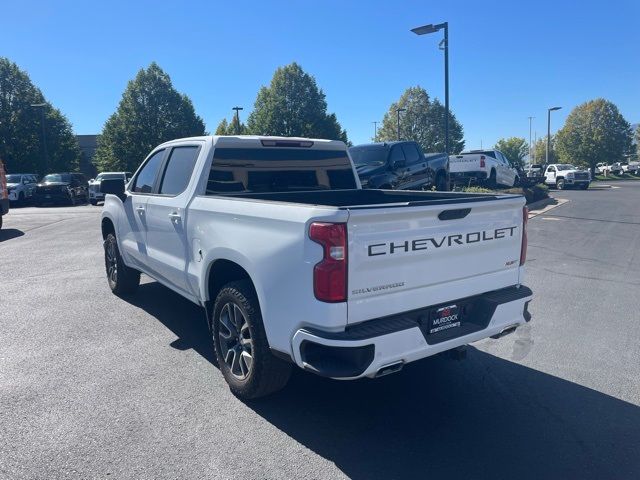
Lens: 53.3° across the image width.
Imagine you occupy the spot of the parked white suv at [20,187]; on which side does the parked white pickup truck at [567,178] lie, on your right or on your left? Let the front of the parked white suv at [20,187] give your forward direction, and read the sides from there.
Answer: on your left

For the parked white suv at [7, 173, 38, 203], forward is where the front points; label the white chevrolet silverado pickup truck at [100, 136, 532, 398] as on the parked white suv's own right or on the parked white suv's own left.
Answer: on the parked white suv's own left

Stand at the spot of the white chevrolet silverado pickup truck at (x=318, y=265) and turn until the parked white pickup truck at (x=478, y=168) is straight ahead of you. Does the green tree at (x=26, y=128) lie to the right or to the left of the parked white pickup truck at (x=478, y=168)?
left

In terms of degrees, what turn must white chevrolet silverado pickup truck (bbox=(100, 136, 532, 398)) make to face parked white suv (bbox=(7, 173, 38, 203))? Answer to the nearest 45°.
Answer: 0° — it already faces it

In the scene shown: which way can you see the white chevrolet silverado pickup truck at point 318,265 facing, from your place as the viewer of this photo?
facing away from the viewer and to the left of the viewer

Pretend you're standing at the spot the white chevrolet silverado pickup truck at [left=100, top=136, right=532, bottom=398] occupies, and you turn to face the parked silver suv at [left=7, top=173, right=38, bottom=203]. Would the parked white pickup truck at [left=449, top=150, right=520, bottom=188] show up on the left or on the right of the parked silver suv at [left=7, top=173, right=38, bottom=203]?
right

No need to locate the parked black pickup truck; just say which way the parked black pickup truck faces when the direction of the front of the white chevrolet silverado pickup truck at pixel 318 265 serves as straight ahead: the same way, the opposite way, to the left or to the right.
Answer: to the left

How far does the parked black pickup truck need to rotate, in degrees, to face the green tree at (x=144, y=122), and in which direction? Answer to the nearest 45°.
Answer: approximately 90° to its right

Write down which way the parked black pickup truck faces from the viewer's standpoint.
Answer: facing the viewer and to the left of the viewer

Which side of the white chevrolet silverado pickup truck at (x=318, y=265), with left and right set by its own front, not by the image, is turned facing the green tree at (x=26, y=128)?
front

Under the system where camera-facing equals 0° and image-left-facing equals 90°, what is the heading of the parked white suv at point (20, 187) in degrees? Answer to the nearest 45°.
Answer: approximately 45°

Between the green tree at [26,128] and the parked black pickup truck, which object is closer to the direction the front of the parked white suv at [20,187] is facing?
the parked black pickup truck

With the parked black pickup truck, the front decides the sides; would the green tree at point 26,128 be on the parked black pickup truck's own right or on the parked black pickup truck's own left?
on the parked black pickup truck's own right

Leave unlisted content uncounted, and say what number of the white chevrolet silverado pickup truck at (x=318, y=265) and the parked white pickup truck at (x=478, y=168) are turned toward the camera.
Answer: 0

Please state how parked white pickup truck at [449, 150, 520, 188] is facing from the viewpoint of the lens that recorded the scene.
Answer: facing away from the viewer and to the right of the viewer
